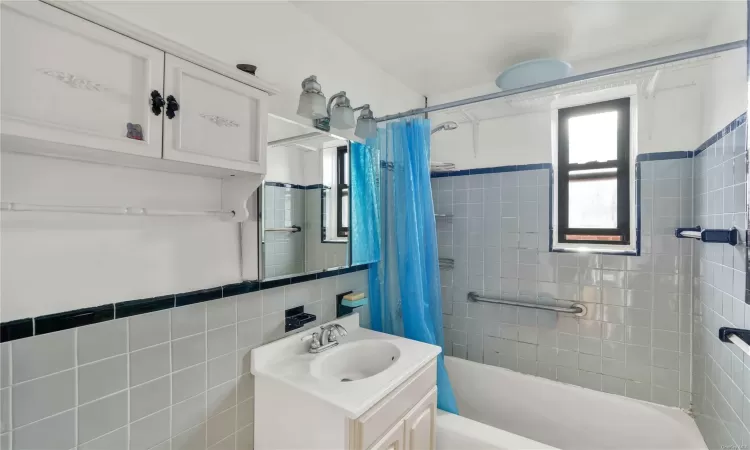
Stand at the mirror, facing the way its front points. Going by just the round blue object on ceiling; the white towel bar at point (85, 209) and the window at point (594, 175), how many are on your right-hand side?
1

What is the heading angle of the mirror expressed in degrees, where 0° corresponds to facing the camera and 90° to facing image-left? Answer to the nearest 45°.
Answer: approximately 315°

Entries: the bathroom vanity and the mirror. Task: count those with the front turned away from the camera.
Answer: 0

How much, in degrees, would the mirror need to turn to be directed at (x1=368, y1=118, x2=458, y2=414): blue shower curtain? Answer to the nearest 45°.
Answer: approximately 45° to its left

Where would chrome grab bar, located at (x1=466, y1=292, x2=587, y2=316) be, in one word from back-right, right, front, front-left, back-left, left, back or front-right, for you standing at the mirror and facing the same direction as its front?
front-left

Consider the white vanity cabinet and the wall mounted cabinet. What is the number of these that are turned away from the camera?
0

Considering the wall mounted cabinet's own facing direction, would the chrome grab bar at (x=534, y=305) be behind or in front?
in front

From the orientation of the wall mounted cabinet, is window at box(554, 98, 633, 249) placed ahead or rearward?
ahead

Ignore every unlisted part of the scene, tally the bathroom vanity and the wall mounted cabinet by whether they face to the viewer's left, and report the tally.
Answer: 0

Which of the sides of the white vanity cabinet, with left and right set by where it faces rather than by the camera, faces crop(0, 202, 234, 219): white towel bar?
right

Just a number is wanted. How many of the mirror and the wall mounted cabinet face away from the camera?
0

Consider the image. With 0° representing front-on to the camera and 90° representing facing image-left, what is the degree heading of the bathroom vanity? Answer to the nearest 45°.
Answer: approximately 315°
